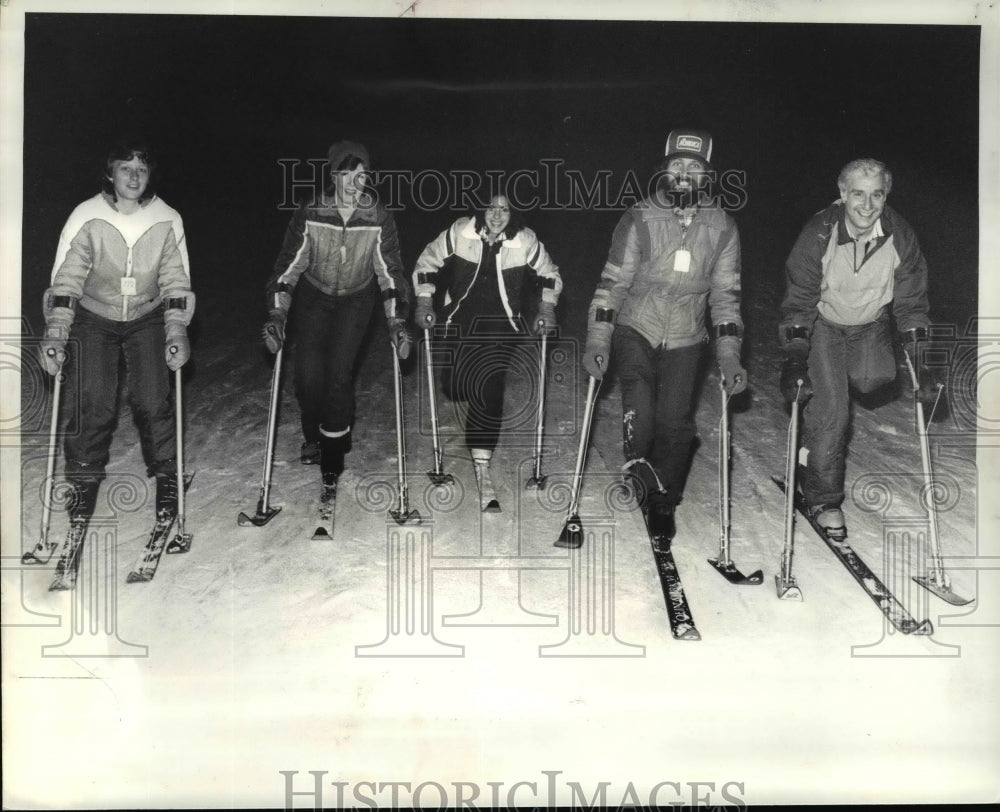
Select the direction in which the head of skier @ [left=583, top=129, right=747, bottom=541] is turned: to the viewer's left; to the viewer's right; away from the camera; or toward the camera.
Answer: toward the camera

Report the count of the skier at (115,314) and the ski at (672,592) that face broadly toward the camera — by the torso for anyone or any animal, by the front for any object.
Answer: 2

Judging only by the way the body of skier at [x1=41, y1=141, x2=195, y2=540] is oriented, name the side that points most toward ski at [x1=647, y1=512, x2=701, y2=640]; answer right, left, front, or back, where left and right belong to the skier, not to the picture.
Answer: left

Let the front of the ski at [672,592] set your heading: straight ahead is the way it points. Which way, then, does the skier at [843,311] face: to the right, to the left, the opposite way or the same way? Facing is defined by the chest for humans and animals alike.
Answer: the same way

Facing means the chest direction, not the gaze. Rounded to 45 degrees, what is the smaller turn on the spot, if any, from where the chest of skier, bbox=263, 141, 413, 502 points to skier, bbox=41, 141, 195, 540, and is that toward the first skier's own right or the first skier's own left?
approximately 90° to the first skier's own right

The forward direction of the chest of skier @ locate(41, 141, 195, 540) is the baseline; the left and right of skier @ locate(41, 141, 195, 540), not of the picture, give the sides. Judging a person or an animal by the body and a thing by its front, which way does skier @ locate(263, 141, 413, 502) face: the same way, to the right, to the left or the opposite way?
the same way

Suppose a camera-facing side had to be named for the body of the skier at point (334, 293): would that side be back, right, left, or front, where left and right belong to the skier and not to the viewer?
front

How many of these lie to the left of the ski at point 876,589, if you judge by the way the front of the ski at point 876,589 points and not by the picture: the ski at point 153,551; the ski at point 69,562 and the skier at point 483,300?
0

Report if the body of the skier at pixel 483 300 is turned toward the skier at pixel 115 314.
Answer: no

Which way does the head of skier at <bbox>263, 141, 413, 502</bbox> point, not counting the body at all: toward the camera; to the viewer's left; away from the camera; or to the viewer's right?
toward the camera

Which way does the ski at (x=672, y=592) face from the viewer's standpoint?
toward the camera

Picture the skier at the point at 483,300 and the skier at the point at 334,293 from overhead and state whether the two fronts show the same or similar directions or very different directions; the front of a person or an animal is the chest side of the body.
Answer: same or similar directions

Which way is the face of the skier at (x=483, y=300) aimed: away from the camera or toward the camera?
toward the camera

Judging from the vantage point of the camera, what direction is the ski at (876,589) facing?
facing the viewer and to the right of the viewer

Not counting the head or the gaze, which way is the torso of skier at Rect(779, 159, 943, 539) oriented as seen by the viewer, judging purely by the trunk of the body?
toward the camera

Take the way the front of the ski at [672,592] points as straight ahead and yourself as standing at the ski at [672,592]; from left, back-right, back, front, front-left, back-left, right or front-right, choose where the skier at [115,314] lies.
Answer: right
